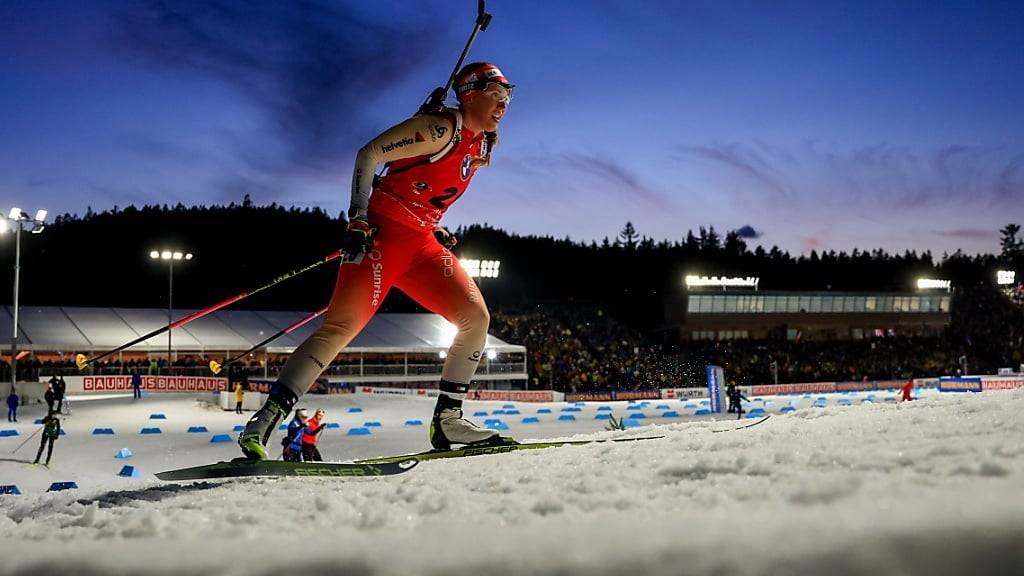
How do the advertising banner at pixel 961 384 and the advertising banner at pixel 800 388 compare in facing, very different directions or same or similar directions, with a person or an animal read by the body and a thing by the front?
same or similar directions

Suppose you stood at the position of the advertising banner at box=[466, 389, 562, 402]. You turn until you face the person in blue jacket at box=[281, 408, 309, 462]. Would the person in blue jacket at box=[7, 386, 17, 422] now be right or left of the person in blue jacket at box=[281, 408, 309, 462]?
right

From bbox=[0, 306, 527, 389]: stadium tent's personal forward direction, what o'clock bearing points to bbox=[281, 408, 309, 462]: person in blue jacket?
The person in blue jacket is roughly at 12 o'clock from the stadium tent.

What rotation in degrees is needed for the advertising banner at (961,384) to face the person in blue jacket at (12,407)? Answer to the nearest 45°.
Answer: approximately 45° to its right

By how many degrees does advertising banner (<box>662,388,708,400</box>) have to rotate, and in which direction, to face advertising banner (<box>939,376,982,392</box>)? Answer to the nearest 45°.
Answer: approximately 90° to its left

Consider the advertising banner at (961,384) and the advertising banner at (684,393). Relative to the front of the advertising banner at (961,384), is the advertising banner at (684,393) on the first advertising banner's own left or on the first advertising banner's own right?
on the first advertising banner's own right

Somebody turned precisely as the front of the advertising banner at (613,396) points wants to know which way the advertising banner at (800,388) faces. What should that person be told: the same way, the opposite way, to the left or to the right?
the same way

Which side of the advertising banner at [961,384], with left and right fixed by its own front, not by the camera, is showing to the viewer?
front

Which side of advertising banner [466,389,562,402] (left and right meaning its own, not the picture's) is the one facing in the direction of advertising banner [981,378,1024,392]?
left

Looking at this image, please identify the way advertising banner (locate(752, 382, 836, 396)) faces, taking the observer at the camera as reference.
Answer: facing the viewer

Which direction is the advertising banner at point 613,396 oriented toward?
toward the camera

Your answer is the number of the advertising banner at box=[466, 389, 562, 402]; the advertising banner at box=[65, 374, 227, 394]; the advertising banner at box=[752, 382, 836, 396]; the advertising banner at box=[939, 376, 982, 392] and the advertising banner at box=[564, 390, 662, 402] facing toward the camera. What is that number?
5

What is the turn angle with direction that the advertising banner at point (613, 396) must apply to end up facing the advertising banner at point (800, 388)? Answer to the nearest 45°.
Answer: approximately 135° to its left

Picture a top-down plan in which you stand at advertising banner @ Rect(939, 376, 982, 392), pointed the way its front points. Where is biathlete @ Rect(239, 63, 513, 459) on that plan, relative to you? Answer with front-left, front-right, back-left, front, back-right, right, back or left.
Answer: front

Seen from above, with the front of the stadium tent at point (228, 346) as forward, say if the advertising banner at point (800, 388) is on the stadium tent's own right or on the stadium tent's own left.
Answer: on the stadium tent's own left

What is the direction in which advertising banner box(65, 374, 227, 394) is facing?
toward the camera

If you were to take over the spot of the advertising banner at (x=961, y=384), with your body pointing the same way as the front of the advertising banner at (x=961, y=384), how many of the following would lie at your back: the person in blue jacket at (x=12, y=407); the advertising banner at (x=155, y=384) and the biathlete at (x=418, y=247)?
0
